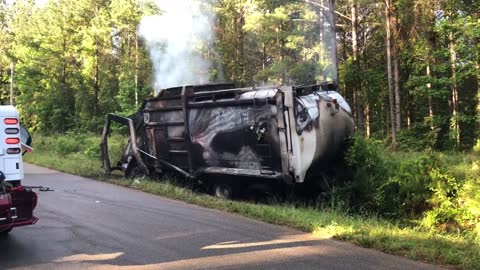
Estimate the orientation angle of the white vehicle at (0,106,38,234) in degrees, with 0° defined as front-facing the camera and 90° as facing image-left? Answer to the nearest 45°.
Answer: approximately 180°

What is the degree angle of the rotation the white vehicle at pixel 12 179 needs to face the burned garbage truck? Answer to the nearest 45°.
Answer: approximately 45° to its right
